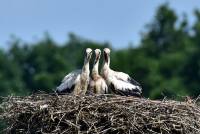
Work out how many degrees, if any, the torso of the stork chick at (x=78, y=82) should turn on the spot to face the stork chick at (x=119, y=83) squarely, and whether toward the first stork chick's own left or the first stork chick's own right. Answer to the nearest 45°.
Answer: approximately 45° to the first stork chick's own left

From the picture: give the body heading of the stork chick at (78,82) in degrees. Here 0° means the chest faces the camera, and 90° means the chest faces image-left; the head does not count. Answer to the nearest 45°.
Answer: approximately 315°
